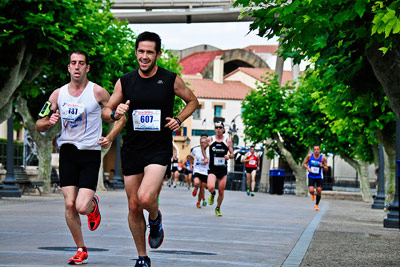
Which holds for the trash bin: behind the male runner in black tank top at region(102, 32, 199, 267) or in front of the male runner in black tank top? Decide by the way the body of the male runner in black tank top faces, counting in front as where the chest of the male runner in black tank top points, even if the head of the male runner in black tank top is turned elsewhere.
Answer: behind

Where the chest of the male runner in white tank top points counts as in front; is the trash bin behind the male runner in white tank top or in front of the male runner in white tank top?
behind

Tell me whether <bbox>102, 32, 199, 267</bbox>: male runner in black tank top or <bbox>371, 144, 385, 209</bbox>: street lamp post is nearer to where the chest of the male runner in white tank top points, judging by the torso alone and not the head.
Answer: the male runner in black tank top

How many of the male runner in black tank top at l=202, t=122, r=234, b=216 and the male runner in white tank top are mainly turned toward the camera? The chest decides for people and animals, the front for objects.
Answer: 2

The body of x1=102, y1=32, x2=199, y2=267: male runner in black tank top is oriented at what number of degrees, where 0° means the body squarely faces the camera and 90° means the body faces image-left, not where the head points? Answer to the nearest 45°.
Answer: approximately 0°

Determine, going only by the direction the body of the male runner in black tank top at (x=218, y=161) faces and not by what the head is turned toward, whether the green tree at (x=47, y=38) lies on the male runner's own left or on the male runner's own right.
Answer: on the male runner's own right

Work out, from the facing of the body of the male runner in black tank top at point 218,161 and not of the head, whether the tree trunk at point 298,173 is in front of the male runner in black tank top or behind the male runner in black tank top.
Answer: behind
